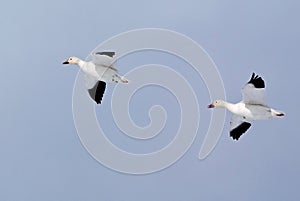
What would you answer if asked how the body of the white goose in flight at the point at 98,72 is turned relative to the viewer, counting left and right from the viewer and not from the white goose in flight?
facing to the left of the viewer

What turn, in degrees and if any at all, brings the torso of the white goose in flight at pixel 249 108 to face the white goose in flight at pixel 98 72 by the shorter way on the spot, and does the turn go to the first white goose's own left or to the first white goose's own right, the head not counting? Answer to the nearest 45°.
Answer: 0° — it already faces it

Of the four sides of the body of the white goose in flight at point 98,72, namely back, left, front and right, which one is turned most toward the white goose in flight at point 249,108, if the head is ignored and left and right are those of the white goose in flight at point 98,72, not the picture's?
back

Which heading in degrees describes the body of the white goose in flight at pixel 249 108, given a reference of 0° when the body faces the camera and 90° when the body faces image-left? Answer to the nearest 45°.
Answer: approximately 90°

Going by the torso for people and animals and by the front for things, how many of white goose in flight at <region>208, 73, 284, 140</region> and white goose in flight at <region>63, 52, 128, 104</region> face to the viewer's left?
2
